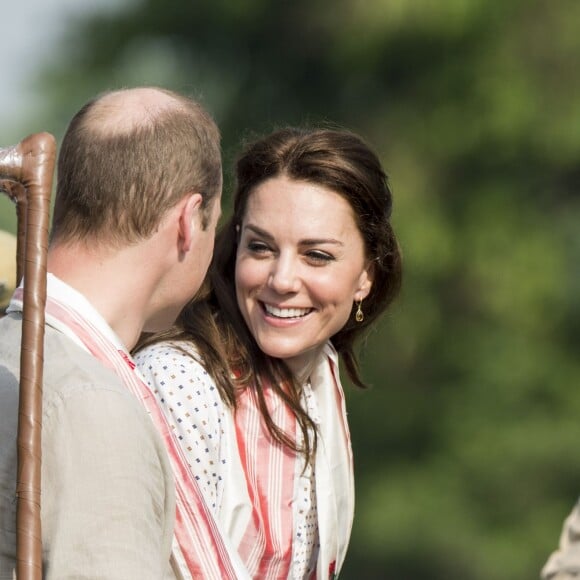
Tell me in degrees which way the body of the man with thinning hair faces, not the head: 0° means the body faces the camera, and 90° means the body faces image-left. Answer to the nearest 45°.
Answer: approximately 225°

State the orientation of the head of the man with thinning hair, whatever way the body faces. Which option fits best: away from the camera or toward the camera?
away from the camera

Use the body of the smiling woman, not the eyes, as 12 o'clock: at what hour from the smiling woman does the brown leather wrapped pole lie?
The brown leather wrapped pole is roughly at 2 o'clock from the smiling woman.
